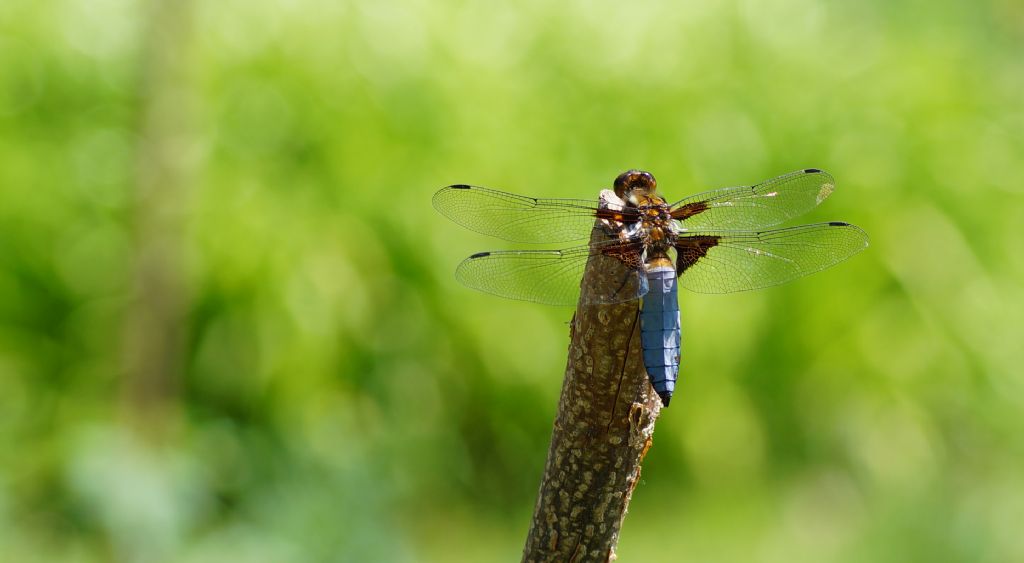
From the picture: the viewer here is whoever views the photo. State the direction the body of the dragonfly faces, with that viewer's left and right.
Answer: facing away from the viewer
